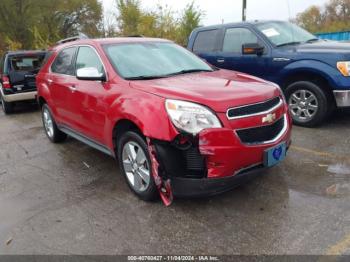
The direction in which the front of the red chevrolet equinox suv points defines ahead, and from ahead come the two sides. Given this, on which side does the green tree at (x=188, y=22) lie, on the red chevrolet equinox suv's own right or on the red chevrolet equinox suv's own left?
on the red chevrolet equinox suv's own left

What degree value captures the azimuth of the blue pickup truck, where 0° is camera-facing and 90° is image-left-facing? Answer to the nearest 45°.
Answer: approximately 315°

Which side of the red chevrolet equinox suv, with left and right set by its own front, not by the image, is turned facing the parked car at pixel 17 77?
back

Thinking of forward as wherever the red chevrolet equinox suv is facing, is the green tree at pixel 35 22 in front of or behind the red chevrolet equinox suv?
behind

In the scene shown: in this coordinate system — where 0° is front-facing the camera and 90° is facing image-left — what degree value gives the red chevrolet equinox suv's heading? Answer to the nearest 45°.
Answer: approximately 315°

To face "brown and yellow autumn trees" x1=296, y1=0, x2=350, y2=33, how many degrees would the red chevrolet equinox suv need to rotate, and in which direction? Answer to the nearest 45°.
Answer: approximately 90° to its left

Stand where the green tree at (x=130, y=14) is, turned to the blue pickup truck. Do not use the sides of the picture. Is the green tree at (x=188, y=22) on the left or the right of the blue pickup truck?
left

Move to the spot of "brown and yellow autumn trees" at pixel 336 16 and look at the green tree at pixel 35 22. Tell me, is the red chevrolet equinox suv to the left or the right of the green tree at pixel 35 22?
left

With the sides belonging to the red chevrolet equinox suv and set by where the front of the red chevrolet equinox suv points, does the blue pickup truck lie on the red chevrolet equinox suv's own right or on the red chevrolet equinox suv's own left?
on the red chevrolet equinox suv's own left

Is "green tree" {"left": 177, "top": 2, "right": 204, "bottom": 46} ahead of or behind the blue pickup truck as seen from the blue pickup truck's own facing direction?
behind
